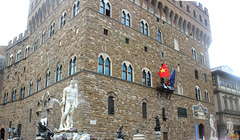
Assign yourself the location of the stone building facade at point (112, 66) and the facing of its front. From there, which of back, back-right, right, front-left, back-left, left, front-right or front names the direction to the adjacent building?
left

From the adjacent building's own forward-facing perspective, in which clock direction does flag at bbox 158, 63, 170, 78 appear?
The flag is roughly at 2 o'clock from the adjacent building.

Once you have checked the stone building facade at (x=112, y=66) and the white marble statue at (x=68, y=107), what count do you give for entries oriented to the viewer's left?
0

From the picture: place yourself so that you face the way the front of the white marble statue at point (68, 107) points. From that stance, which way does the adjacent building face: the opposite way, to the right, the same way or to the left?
the same way

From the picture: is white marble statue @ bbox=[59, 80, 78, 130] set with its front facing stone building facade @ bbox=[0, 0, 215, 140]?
no

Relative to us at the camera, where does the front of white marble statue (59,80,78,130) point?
facing the viewer

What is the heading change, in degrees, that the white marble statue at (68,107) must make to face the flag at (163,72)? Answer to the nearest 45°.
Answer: approximately 135° to its left

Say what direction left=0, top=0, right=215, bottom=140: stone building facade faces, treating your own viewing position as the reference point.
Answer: facing the viewer and to the right of the viewer

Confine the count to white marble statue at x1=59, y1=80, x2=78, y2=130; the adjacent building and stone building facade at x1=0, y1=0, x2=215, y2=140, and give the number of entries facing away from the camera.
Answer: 0

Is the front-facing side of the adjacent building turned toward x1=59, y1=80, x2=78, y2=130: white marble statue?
no

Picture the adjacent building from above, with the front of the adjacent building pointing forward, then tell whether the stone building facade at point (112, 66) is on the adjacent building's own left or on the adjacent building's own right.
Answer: on the adjacent building's own right
